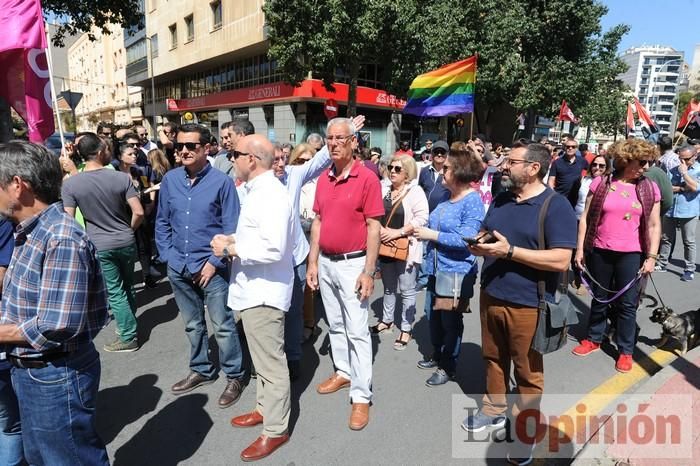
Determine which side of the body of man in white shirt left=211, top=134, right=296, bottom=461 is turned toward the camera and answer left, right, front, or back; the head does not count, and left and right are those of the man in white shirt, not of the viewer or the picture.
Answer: left

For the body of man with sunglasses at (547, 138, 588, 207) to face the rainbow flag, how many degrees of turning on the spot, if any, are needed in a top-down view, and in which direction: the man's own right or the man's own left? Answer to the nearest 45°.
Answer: approximately 135° to the man's own right

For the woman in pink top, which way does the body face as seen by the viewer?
toward the camera

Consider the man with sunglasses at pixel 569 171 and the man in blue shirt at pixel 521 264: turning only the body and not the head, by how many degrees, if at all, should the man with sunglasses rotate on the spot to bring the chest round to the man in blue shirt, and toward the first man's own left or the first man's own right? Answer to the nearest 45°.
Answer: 0° — they already face them

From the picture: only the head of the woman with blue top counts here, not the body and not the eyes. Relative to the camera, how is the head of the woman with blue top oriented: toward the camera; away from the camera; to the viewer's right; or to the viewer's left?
to the viewer's left

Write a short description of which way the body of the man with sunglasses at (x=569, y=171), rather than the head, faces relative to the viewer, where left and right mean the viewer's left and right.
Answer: facing the viewer

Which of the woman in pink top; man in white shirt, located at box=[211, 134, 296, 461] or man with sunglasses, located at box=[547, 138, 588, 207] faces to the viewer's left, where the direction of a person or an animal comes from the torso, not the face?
the man in white shirt

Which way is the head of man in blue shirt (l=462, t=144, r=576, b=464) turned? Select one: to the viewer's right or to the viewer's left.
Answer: to the viewer's left

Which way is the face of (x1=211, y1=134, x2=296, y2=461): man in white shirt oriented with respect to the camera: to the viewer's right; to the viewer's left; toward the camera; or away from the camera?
to the viewer's left

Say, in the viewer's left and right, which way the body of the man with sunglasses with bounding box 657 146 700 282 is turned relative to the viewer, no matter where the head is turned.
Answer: facing the viewer and to the left of the viewer

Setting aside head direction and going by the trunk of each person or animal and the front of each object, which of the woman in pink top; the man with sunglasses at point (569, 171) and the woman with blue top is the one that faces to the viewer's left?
the woman with blue top
